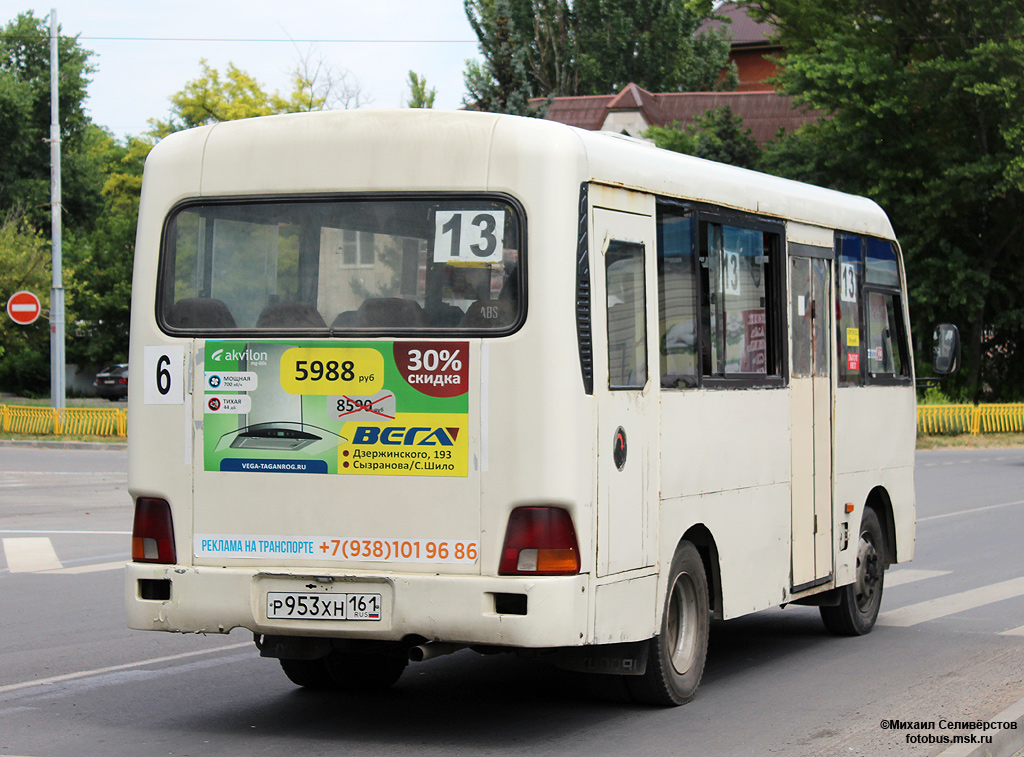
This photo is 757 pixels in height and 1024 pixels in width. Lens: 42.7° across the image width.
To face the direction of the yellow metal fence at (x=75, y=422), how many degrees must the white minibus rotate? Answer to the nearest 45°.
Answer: approximately 45° to its left

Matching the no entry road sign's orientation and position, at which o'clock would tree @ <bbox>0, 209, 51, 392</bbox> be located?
The tree is roughly at 6 o'clock from the no entry road sign.

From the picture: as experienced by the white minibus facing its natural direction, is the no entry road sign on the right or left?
on its left

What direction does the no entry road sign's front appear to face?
toward the camera

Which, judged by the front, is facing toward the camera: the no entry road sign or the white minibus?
the no entry road sign

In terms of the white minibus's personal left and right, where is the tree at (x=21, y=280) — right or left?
on its left

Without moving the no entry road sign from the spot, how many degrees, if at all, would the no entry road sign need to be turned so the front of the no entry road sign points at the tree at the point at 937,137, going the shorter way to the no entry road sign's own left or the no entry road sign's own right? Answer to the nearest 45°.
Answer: approximately 90° to the no entry road sign's own left

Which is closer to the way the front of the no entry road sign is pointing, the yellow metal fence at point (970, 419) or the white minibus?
the white minibus

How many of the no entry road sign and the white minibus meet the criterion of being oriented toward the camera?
1

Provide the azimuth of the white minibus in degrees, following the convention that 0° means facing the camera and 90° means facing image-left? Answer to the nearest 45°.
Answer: approximately 225°
